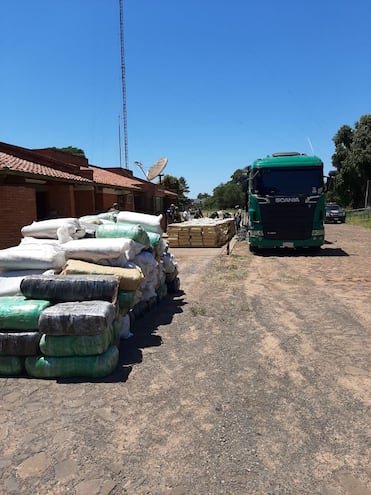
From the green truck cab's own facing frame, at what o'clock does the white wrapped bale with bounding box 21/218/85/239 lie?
The white wrapped bale is roughly at 1 o'clock from the green truck cab.

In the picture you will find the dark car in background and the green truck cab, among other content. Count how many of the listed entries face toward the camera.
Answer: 2

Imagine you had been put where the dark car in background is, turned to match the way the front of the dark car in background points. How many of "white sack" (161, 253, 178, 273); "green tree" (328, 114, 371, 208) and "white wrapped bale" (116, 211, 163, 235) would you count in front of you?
2

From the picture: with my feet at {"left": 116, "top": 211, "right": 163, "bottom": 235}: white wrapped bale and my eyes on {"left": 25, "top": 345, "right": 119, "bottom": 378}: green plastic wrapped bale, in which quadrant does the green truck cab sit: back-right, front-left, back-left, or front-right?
back-left

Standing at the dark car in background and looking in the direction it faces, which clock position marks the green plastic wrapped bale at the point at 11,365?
The green plastic wrapped bale is roughly at 12 o'clock from the dark car in background.

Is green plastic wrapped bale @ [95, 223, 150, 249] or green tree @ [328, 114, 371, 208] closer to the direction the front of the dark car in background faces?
the green plastic wrapped bale

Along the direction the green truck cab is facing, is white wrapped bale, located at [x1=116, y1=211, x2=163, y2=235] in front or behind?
in front

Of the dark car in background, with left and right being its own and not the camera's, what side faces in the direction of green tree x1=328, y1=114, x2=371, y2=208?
back

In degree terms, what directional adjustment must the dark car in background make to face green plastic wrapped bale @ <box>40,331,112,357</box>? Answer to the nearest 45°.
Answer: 0° — it already faces it

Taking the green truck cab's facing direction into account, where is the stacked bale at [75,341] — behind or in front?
in front

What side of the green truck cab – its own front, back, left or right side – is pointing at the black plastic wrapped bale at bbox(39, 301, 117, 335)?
front

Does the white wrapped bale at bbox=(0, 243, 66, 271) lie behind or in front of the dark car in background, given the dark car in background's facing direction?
in front

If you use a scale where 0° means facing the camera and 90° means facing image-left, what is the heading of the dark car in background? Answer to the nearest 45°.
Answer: approximately 0°

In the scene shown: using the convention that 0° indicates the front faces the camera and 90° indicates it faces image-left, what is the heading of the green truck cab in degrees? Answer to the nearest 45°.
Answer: approximately 0°
